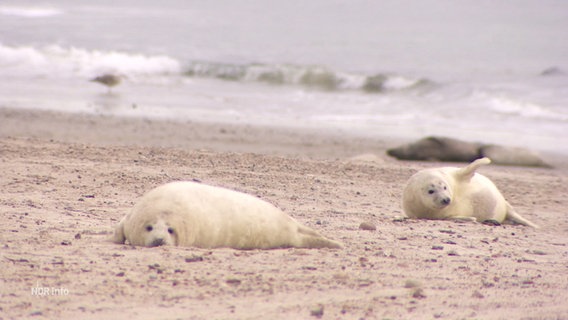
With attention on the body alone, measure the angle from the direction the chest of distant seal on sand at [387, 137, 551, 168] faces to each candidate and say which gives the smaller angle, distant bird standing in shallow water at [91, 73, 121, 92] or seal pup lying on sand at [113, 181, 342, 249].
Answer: the distant bird standing in shallow water

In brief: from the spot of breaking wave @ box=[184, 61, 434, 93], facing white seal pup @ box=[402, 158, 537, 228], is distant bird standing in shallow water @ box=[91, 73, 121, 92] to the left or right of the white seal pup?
right

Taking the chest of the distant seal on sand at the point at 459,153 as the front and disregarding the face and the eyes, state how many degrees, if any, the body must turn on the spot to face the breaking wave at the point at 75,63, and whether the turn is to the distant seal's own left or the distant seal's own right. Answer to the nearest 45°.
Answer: approximately 45° to the distant seal's own right

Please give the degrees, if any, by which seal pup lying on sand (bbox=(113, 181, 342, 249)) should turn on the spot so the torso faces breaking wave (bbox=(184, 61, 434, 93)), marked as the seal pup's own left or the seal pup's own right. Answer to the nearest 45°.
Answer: approximately 135° to the seal pup's own right

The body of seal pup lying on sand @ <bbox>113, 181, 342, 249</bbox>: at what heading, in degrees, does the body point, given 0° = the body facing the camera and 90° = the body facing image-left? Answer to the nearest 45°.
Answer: approximately 45°

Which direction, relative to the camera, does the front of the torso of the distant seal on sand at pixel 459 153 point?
to the viewer's left

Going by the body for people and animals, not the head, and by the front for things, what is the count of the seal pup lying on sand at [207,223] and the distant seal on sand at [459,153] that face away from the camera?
0

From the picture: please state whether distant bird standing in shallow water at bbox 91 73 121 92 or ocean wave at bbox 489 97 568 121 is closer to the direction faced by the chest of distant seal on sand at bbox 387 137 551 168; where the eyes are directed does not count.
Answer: the distant bird standing in shallow water
